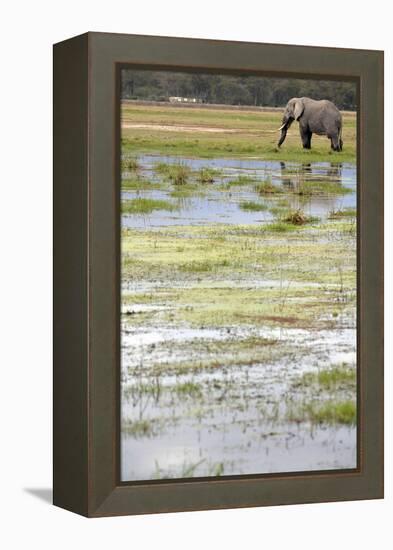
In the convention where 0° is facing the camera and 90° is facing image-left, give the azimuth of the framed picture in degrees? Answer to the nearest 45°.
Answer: approximately 315°
